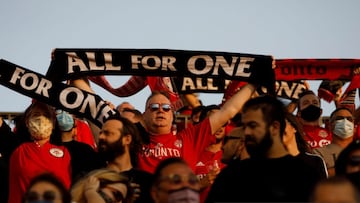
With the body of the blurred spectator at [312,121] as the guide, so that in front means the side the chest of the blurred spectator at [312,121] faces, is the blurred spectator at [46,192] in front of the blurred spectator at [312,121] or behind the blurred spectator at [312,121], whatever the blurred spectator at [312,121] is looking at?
in front

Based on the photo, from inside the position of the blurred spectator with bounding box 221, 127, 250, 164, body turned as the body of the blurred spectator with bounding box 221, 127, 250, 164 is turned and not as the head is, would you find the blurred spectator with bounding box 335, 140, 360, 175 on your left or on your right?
on your left

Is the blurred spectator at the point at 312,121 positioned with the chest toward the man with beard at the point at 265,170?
yes

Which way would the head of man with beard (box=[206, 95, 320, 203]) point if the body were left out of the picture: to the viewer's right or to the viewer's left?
to the viewer's left

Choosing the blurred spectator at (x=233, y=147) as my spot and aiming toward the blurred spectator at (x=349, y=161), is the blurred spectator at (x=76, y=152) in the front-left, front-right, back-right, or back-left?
back-right

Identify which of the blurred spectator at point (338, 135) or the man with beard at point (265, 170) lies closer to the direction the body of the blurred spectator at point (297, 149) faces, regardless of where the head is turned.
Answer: the man with beard

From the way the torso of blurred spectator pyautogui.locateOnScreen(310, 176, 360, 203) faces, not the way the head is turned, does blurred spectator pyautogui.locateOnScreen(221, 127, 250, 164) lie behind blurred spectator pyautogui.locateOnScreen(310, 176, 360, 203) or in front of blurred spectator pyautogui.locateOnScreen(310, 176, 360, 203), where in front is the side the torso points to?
behind
